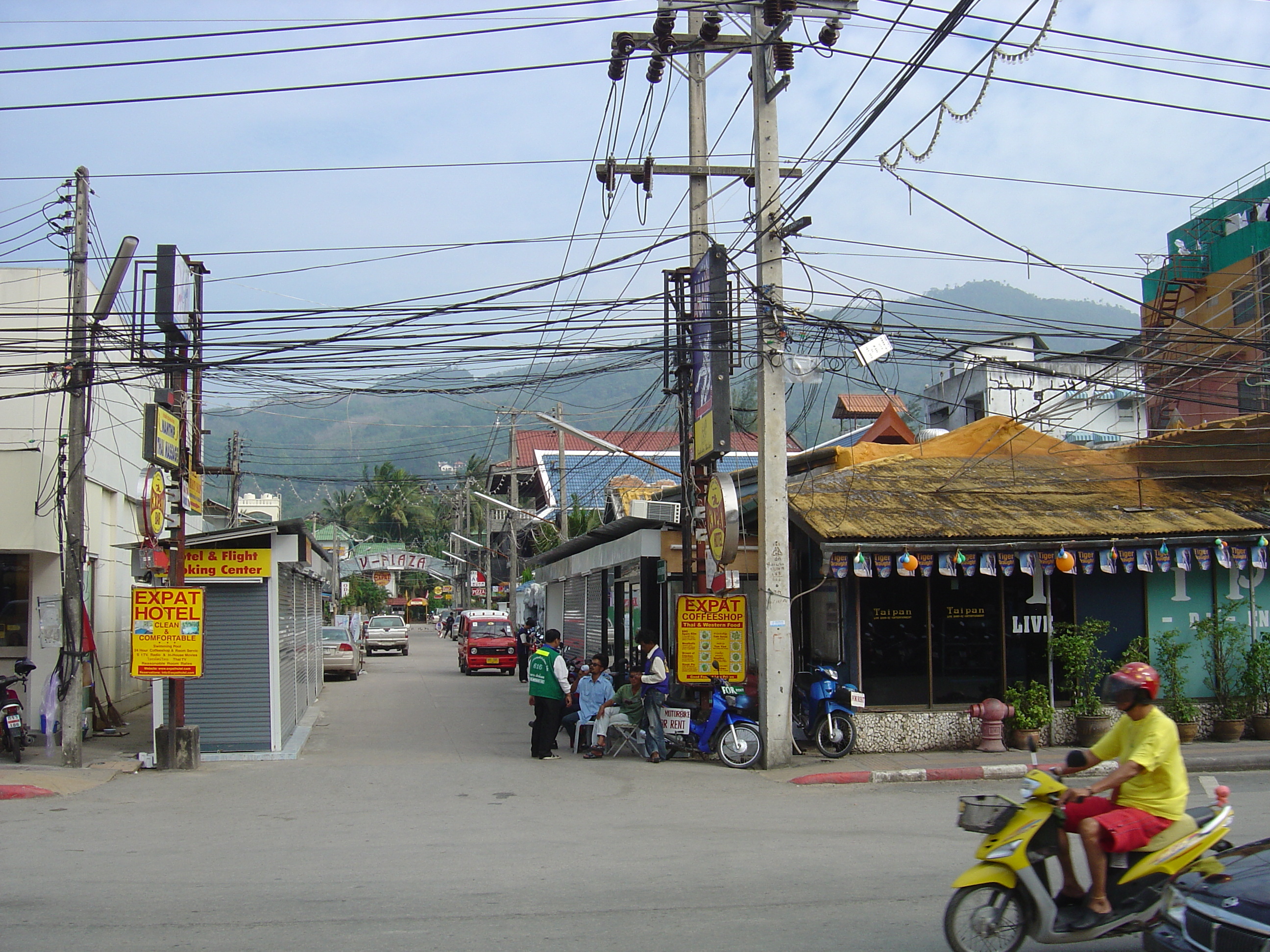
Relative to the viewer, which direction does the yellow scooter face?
to the viewer's left

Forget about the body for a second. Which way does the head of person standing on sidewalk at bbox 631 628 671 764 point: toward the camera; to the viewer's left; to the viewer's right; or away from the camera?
to the viewer's left

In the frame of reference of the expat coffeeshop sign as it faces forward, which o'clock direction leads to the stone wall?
The stone wall is roughly at 9 o'clock from the expat coffeeshop sign.

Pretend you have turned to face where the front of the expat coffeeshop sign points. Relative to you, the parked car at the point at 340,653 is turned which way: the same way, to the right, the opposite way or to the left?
the opposite way
